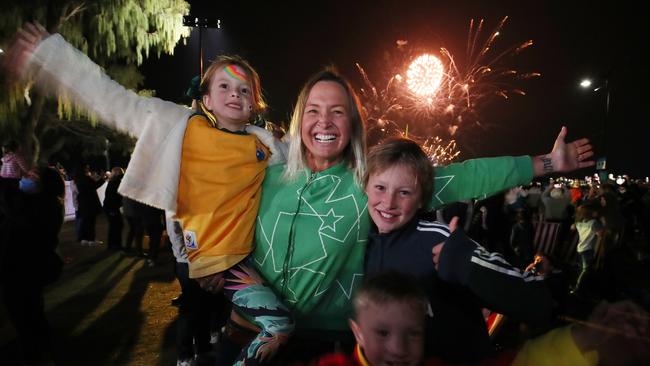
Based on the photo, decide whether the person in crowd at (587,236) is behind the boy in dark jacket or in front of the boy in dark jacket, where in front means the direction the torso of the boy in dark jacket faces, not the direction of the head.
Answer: behind

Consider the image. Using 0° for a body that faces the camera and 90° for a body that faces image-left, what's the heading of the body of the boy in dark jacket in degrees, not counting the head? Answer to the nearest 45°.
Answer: approximately 45°

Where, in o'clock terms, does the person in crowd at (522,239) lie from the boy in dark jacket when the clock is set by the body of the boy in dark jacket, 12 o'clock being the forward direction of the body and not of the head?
The person in crowd is roughly at 5 o'clock from the boy in dark jacket.

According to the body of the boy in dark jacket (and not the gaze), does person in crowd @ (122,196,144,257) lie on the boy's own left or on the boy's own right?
on the boy's own right

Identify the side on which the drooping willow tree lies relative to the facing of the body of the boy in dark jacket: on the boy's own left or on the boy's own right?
on the boy's own right

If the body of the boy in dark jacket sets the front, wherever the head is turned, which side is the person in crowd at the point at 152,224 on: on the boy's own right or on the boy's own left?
on the boy's own right
